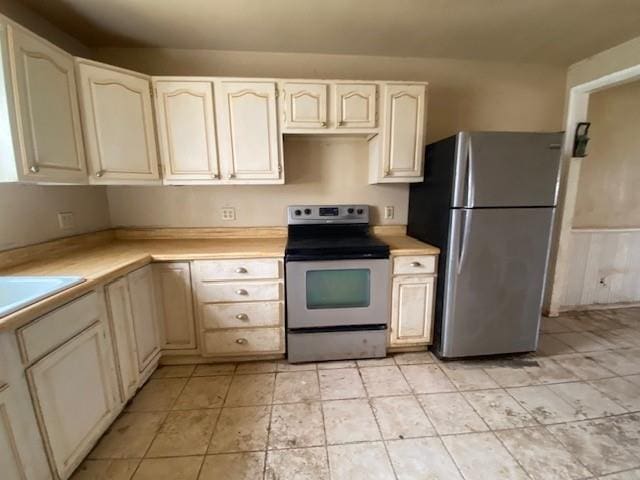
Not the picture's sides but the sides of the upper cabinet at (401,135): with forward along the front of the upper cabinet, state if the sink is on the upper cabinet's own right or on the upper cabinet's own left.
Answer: on the upper cabinet's own right

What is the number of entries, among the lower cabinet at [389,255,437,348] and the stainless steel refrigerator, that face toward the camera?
2

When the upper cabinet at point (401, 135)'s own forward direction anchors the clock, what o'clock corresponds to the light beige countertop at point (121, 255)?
The light beige countertop is roughly at 2 o'clock from the upper cabinet.

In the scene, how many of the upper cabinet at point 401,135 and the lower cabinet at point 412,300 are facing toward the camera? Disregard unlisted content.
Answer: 2

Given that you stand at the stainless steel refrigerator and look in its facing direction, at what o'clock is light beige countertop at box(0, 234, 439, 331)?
The light beige countertop is roughly at 2 o'clock from the stainless steel refrigerator.

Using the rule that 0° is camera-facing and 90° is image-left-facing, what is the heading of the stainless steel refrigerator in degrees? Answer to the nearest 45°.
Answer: approximately 0°

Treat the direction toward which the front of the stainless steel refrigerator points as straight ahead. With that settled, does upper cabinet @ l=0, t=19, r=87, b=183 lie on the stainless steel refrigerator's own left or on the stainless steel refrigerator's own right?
on the stainless steel refrigerator's own right
